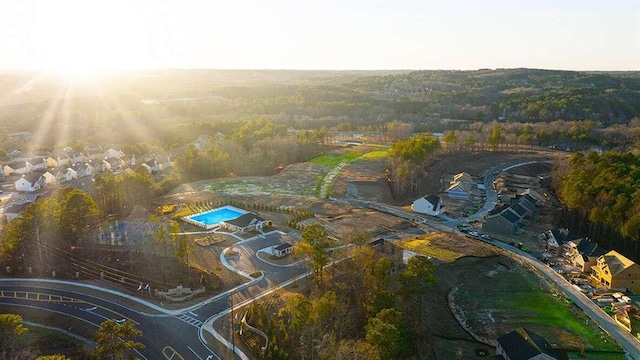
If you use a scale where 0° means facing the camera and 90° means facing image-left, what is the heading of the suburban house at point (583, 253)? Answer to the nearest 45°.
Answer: approximately 45°

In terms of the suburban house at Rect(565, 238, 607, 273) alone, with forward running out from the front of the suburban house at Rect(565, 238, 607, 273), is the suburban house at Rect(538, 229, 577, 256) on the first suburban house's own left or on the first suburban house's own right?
on the first suburban house's own right

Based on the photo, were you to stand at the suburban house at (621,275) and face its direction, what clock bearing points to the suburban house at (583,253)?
the suburban house at (583,253) is roughly at 3 o'clock from the suburban house at (621,275).

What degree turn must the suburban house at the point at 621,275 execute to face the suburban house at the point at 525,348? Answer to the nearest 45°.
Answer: approximately 45° to its left

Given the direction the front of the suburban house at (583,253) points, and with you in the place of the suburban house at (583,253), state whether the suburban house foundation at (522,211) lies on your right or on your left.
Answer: on your right

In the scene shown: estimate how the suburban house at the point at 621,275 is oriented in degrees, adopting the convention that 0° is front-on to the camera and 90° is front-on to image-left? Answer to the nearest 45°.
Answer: approximately 45°

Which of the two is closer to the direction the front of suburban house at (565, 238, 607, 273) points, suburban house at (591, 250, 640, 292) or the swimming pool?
the swimming pool

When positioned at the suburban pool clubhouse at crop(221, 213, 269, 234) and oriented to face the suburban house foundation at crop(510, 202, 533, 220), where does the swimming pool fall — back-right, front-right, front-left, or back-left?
back-left

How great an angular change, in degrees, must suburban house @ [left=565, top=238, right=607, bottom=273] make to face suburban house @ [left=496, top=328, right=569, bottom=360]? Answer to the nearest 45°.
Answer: approximately 45° to its left
